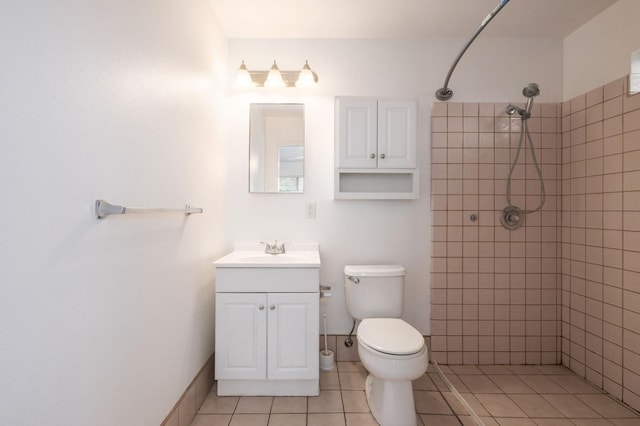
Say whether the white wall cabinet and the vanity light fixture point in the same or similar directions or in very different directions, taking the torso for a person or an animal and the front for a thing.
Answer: same or similar directions

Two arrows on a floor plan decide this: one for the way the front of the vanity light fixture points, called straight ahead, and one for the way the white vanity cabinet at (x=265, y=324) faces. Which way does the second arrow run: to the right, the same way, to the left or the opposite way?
the same way

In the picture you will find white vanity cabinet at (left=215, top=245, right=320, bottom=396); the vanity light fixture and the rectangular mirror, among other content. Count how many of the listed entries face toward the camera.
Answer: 3

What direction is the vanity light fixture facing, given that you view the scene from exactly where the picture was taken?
facing the viewer

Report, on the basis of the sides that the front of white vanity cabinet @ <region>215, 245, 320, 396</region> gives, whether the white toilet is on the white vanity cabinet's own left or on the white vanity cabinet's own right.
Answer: on the white vanity cabinet's own left

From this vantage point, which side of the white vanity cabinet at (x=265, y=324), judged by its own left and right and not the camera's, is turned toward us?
front

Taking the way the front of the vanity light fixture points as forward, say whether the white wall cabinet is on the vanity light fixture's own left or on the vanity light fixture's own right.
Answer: on the vanity light fixture's own left

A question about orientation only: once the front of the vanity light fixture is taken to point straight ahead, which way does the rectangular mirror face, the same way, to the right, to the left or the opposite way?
the same way

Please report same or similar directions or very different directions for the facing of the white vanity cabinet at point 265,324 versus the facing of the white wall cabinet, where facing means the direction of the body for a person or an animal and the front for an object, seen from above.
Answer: same or similar directions

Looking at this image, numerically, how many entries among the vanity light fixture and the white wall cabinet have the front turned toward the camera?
2
